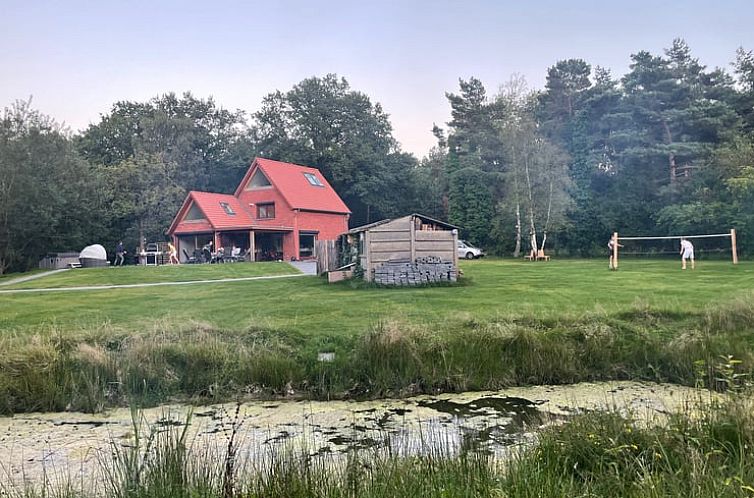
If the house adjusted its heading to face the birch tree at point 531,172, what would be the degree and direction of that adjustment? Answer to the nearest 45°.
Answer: approximately 135° to its left

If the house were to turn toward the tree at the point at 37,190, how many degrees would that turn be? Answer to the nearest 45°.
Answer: approximately 45° to its right

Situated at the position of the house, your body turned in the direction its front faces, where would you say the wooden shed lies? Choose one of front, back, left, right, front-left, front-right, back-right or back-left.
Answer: front-left

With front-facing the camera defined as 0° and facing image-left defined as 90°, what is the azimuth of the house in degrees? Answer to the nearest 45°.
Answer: approximately 45°

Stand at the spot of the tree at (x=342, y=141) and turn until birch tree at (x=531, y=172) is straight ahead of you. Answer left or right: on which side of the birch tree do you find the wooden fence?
right

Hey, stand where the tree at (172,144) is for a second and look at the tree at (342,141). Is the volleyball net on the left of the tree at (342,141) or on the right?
right

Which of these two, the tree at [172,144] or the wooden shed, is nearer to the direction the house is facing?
the wooden shed

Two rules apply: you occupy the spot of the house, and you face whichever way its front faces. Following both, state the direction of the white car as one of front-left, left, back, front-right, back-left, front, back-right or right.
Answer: back-left

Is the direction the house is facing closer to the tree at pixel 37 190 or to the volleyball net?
the tree

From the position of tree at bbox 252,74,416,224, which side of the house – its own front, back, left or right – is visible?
back
